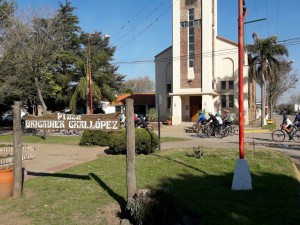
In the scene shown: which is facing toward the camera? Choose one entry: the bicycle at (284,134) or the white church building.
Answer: the white church building

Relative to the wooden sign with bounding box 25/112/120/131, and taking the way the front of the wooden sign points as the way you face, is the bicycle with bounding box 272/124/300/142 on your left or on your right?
on your left

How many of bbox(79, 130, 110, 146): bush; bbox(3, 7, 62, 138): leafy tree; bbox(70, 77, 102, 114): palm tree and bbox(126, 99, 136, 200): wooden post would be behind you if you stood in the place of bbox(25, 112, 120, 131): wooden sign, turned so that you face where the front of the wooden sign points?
3

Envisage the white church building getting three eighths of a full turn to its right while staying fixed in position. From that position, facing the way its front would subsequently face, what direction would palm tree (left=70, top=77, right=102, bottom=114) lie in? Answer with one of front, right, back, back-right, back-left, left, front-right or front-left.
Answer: front-left

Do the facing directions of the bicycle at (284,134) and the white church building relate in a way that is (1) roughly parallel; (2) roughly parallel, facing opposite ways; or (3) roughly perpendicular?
roughly perpendicular

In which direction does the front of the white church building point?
toward the camera

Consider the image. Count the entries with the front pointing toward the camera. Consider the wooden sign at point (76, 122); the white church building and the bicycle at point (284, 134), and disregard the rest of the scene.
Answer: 2

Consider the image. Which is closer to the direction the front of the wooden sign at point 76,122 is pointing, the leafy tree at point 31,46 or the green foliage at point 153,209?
the green foliage

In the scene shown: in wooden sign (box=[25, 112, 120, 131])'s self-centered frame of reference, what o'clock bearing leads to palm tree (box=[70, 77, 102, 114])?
The palm tree is roughly at 6 o'clock from the wooden sign.

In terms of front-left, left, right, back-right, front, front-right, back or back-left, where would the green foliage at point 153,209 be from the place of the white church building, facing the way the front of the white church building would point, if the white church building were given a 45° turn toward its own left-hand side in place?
front-right

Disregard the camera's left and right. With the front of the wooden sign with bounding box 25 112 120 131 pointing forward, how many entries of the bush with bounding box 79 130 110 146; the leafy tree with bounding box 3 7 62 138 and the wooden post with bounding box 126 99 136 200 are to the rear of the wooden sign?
2

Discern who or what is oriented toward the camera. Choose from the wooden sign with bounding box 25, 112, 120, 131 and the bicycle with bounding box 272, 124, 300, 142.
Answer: the wooden sign

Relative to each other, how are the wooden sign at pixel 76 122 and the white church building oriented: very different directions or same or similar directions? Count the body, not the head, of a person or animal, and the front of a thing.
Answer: same or similar directions

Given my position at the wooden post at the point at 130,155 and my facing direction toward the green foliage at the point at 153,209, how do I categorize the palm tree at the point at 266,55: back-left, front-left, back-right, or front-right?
back-left

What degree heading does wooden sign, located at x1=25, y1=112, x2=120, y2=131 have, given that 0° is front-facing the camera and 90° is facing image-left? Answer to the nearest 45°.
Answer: approximately 0°
